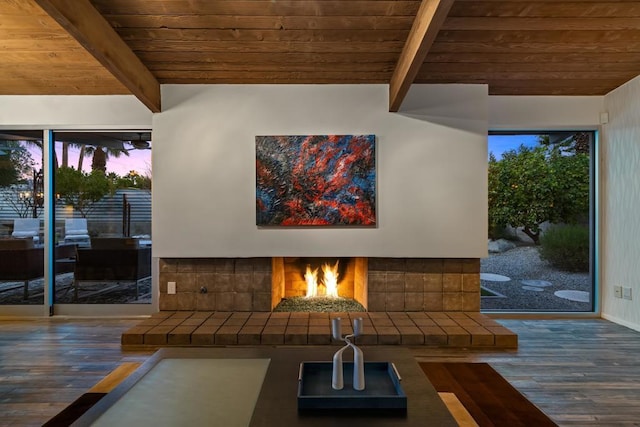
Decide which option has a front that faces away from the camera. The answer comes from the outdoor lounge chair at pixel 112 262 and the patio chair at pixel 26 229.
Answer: the outdoor lounge chair

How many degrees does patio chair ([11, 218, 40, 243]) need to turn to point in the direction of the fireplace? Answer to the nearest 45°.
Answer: approximately 45° to its left

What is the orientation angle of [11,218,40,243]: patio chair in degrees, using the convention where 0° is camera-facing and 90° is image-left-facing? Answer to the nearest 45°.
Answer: approximately 0°

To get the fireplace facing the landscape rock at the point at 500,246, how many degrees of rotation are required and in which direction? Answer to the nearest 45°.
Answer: approximately 90° to its left

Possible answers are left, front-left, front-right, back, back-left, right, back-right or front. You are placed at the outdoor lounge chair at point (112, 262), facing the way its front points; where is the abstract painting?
back-right

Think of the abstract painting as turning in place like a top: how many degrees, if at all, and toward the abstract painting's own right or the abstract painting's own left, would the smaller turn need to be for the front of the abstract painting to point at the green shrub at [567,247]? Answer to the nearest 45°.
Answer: approximately 90° to the abstract painting's own left

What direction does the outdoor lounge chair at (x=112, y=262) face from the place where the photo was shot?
facing away from the viewer

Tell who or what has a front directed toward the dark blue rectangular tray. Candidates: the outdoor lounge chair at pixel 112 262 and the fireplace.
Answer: the fireplace
